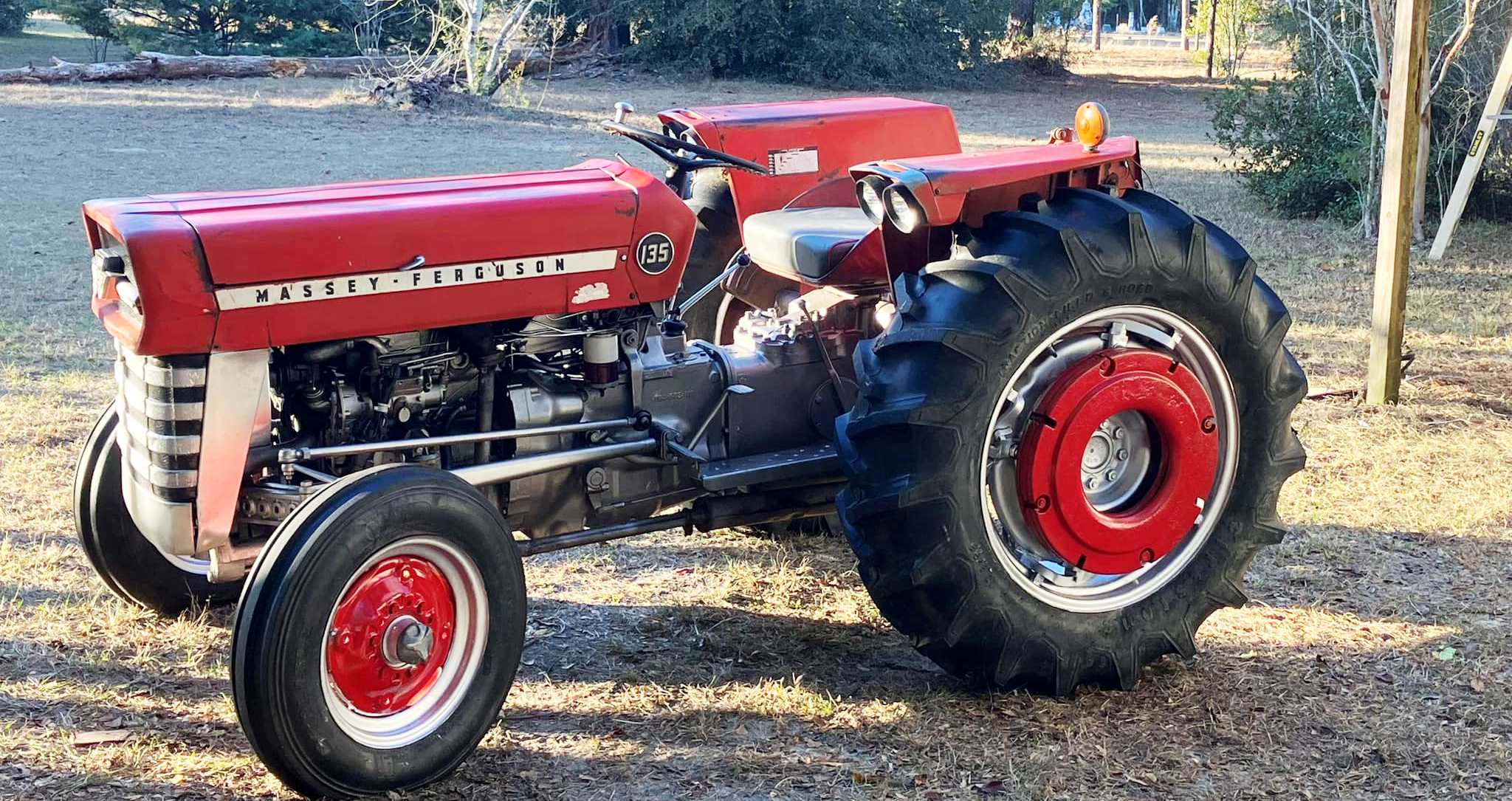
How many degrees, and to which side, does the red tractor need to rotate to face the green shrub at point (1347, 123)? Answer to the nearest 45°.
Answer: approximately 180°

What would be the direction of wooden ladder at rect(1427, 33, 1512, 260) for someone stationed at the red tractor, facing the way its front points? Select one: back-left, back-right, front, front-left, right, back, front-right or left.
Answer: back

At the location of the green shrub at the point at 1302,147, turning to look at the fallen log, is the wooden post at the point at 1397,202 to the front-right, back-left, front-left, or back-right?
back-left

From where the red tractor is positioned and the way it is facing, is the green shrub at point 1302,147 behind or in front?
behind

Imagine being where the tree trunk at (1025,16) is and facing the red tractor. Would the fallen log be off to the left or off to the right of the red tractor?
right

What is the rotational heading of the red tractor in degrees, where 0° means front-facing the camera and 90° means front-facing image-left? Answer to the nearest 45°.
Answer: approximately 45°

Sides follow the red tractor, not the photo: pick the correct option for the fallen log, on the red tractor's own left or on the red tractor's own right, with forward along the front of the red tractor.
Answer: on the red tractor's own right

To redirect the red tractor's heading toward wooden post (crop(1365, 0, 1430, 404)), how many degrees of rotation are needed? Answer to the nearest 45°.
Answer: approximately 180°

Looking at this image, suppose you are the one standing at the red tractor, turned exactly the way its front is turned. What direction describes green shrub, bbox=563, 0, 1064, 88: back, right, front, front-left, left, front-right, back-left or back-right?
back-right
